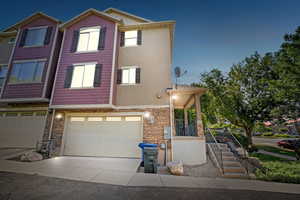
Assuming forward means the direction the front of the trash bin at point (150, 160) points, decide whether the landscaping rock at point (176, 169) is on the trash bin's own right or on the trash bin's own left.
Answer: on the trash bin's own left

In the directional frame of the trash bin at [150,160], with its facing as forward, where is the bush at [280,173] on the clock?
The bush is roughly at 9 o'clock from the trash bin.

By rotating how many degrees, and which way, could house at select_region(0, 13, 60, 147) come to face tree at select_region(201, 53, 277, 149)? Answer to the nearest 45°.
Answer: approximately 45° to its left

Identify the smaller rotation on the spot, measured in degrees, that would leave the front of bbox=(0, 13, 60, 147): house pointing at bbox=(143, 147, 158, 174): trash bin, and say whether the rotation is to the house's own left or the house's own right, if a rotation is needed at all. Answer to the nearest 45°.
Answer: approximately 45° to the house's own left

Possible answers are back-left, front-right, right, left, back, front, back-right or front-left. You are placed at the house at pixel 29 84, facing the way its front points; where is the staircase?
front-left

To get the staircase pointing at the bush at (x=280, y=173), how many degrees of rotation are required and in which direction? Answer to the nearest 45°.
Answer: approximately 90° to its left

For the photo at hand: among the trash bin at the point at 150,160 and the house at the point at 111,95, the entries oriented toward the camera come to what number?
2
